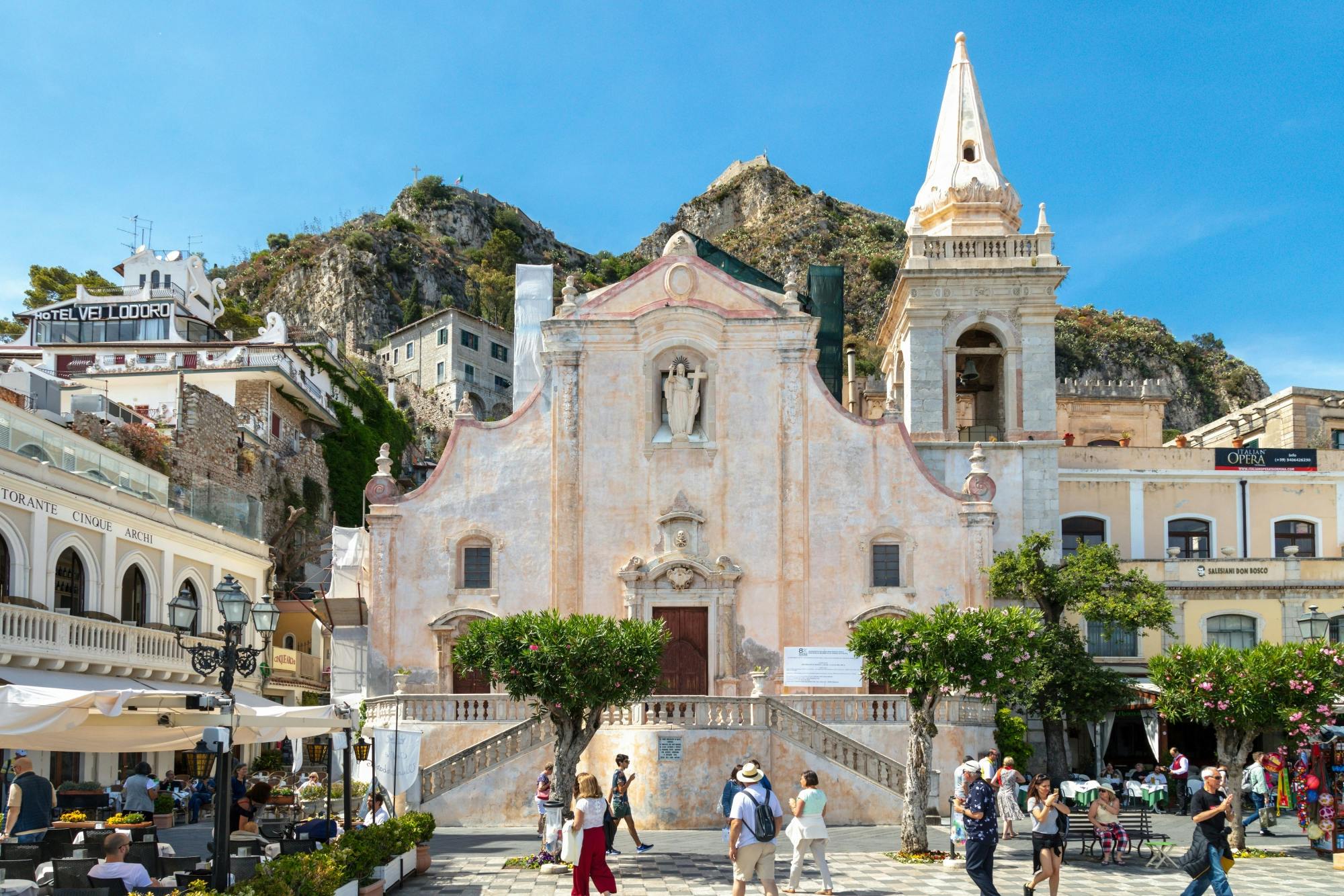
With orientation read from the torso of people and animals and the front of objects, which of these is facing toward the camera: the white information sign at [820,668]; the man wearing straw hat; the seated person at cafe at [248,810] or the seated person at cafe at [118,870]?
the white information sign

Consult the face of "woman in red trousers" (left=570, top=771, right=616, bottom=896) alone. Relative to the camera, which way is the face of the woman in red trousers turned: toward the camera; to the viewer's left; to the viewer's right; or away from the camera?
away from the camera

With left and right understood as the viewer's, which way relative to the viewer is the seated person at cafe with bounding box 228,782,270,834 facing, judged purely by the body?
facing to the right of the viewer

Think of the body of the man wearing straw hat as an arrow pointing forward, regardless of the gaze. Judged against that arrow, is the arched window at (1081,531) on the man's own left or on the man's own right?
on the man's own right

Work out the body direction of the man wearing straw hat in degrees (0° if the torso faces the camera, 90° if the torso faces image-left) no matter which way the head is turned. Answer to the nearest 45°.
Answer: approximately 135°

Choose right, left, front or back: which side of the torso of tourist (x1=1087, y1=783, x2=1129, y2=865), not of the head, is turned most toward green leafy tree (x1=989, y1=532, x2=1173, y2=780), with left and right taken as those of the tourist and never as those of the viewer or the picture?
back

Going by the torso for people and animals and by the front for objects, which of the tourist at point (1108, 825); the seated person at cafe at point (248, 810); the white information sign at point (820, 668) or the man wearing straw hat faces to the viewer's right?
the seated person at cafe

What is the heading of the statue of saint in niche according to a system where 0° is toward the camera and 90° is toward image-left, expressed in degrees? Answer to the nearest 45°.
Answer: approximately 0°
